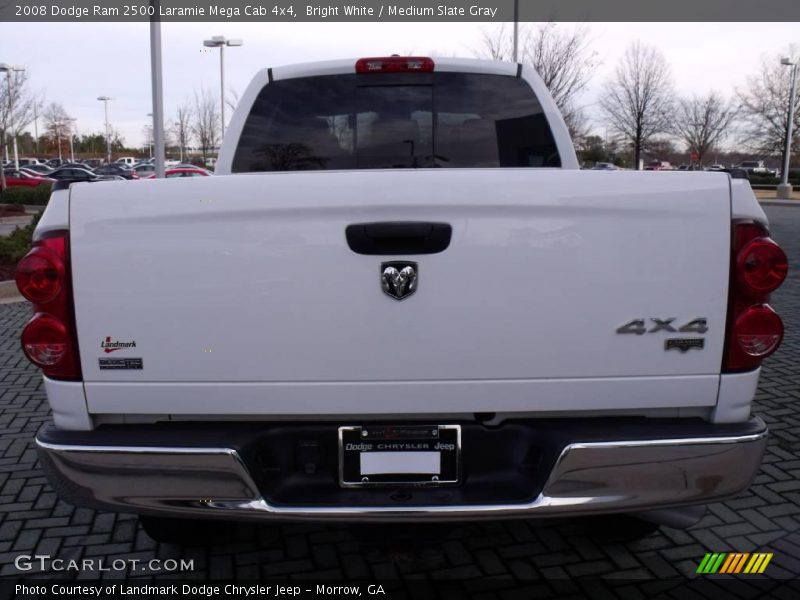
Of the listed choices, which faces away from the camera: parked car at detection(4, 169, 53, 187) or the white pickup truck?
the white pickup truck

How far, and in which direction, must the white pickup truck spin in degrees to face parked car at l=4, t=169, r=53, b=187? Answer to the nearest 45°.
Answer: approximately 45° to its left

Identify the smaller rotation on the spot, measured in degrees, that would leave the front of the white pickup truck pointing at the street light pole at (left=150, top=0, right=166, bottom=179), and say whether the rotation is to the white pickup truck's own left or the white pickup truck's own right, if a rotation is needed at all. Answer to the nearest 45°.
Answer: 0° — it already faces it

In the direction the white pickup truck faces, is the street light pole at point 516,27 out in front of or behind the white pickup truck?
in front

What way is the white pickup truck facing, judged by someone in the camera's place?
facing away from the viewer
